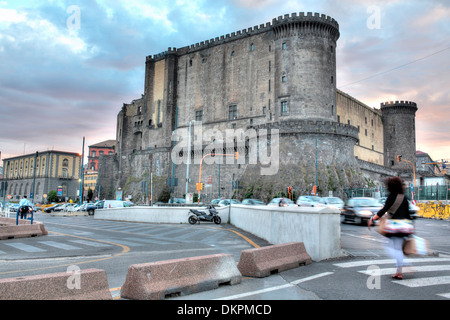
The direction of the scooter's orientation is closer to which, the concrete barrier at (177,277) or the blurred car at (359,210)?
the blurred car

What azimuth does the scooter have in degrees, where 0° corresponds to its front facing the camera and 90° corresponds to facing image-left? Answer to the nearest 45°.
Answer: approximately 270°

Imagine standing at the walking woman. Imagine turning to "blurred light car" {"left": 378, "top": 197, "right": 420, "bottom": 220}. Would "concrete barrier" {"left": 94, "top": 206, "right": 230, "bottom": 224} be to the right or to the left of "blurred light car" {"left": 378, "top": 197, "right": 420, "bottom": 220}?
left

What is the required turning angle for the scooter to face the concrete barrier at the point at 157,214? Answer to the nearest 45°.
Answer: approximately 135° to its left

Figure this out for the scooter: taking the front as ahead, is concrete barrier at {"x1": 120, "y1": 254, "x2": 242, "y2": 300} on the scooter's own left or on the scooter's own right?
on the scooter's own right

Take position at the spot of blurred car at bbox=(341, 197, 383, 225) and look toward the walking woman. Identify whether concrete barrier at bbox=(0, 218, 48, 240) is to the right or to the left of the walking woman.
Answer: right

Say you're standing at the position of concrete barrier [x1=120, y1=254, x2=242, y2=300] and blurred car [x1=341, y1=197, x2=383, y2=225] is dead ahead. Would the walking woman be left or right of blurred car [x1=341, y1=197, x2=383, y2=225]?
right

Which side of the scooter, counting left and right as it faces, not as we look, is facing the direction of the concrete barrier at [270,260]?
right

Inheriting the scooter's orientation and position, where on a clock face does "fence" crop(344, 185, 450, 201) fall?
The fence is roughly at 11 o'clock from the scooter.
